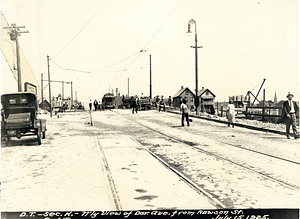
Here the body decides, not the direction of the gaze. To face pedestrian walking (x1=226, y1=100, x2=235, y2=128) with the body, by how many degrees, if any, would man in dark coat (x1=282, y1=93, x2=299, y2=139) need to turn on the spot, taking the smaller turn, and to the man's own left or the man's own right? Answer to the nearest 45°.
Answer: approximately 135° to the man's own right

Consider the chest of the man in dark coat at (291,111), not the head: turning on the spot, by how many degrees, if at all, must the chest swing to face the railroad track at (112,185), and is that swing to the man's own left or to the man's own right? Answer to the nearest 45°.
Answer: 0° — they already face it

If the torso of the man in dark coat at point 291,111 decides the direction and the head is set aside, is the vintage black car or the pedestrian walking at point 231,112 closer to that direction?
the vintage black car

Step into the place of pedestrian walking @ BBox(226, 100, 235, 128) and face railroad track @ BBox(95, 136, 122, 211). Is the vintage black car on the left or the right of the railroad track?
right

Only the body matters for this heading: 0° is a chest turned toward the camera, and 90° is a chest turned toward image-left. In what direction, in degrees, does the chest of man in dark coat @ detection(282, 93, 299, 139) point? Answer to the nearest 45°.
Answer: approximately 0°

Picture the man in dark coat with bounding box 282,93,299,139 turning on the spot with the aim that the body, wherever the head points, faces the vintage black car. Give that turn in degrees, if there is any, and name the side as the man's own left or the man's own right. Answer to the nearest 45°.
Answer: approximately 45° to the man's own right
